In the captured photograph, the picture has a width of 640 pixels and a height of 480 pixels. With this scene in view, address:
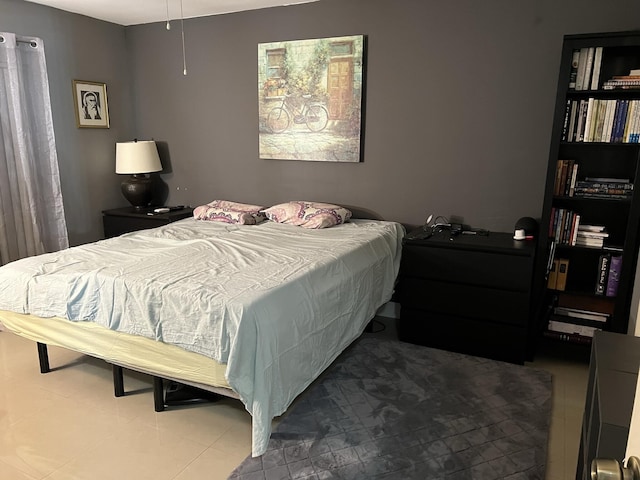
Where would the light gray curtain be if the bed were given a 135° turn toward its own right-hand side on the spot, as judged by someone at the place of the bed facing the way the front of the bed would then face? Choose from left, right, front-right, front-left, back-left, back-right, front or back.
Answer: front-left

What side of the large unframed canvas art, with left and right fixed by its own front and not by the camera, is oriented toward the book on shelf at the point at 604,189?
left

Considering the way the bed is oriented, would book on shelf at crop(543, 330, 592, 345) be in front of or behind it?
behind

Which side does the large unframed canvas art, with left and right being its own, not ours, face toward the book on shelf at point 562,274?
left

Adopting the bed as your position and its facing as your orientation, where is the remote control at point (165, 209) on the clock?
The remote control is roughly at 4 o'clock from the bed.

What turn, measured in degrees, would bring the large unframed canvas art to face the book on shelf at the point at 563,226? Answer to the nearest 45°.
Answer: approximately 90° to its left

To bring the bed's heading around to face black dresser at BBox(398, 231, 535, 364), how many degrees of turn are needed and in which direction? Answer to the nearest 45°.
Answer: approximately 135° to its left

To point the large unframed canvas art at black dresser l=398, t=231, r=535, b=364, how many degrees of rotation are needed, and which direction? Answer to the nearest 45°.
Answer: approximately 90° to its left

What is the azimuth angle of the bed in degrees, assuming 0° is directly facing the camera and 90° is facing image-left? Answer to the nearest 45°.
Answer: approximately 45°

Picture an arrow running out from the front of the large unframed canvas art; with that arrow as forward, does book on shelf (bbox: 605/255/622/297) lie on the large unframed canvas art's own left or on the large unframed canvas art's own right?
on the large unframed canvas art's own left

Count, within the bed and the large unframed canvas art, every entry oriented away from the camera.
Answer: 0

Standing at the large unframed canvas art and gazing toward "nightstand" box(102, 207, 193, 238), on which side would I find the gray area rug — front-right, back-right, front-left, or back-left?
back-left

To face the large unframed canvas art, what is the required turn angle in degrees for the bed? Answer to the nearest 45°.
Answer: approximately 180°

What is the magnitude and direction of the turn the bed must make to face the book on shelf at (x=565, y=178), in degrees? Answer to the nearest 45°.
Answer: approximately 135° to its left
